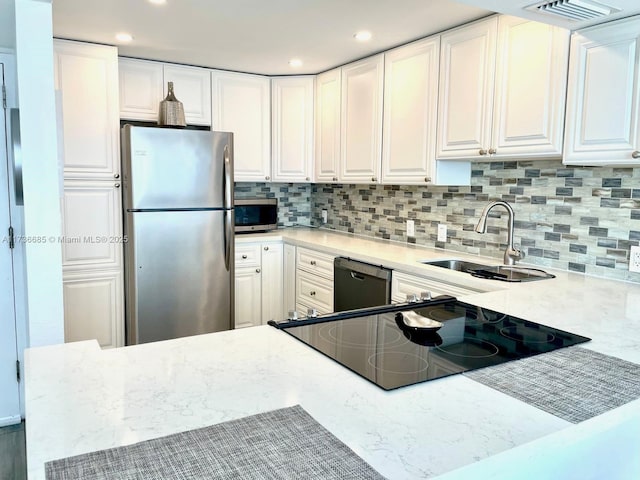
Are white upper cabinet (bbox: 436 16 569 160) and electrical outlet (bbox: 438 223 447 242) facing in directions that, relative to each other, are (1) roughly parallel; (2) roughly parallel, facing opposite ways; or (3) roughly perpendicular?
roughly parallel

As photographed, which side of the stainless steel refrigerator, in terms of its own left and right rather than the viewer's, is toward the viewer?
front

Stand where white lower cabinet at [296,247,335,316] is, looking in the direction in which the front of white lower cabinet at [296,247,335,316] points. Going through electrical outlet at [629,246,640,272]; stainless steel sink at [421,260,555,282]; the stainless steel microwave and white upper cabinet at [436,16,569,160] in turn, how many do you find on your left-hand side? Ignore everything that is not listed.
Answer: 3

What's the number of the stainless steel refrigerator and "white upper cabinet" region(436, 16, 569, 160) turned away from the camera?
0

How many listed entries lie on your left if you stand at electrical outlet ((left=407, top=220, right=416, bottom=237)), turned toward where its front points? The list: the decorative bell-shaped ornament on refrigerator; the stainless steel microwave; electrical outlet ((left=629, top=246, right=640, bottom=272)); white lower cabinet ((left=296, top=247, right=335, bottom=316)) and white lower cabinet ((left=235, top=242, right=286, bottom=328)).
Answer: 1

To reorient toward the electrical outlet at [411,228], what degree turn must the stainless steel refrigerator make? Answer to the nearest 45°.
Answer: approximately 90° to its left

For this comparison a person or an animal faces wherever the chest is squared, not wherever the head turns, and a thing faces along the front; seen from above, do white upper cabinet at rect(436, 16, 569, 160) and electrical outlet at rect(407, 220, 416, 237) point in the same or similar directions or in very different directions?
same or similar directions

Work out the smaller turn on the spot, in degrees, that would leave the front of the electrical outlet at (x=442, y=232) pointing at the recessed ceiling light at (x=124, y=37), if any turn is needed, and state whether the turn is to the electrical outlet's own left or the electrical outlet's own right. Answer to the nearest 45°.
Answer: approximately 45° to the electrical outlet's own right

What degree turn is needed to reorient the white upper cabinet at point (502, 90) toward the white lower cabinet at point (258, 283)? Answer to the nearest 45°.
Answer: approximately 90° to its right

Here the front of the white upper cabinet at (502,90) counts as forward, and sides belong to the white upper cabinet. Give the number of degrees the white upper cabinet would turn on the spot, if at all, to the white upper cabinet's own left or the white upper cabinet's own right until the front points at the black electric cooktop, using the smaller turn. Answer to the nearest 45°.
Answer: approximately 45° to the white upper cabinet's own left

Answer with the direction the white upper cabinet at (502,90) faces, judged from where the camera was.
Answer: facing the viewer and to the left of the viewer

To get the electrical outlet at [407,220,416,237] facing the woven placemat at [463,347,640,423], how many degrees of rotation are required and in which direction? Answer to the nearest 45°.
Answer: approximately 45° to its left

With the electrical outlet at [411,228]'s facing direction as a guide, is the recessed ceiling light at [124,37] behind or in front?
in front

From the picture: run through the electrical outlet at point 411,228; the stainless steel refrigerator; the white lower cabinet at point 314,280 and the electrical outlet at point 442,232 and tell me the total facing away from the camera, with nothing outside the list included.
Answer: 0

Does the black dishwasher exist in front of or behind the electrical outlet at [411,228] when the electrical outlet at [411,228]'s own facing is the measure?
in front
